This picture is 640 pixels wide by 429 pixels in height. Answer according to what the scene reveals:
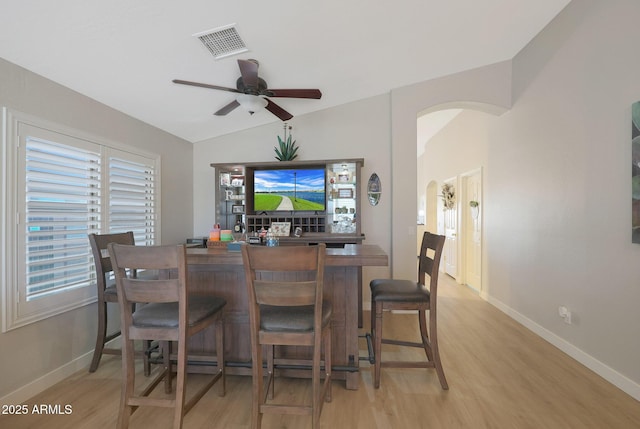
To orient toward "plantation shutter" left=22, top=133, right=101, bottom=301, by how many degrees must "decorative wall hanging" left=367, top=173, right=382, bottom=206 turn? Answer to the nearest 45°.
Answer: approximately 45° to its right

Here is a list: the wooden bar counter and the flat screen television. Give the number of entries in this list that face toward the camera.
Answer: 2

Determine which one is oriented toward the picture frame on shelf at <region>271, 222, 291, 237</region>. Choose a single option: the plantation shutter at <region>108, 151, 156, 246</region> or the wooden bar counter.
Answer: the plantation shutter

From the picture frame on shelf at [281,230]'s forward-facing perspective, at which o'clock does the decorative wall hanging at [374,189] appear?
The decorative wall hanging is roughly at 8 o'clock from the picture frame on shelf.

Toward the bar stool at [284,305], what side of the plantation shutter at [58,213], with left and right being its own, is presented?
front

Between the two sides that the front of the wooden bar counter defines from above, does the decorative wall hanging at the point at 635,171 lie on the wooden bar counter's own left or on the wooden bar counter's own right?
on the wooden bar counter's own left

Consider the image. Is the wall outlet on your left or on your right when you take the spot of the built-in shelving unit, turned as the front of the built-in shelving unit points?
on your left

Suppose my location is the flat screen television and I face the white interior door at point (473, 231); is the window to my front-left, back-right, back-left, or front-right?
back-right

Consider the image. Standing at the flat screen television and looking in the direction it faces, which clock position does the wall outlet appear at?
The wall outlet is roughly at 10 o'clock from the flat screen television.

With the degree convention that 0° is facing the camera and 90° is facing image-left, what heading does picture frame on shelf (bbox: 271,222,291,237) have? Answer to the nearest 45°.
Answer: approximately 0°

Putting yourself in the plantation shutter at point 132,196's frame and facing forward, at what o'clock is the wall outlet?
The wall outlet is roughly at 12 o'clock from the plantation shutter.

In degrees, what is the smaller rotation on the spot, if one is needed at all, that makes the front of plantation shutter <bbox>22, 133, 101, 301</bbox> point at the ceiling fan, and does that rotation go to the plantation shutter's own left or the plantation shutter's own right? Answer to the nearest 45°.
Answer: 0° — it already faces it

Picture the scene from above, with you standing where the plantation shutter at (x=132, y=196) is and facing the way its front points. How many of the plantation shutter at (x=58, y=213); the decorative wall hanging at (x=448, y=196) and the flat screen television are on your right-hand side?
1

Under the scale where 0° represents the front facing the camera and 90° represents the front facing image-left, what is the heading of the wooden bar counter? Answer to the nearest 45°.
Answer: approximately 0°

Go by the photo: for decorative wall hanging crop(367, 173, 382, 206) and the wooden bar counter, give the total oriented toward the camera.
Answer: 2

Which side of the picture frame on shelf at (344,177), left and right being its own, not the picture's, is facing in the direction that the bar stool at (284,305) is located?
front
